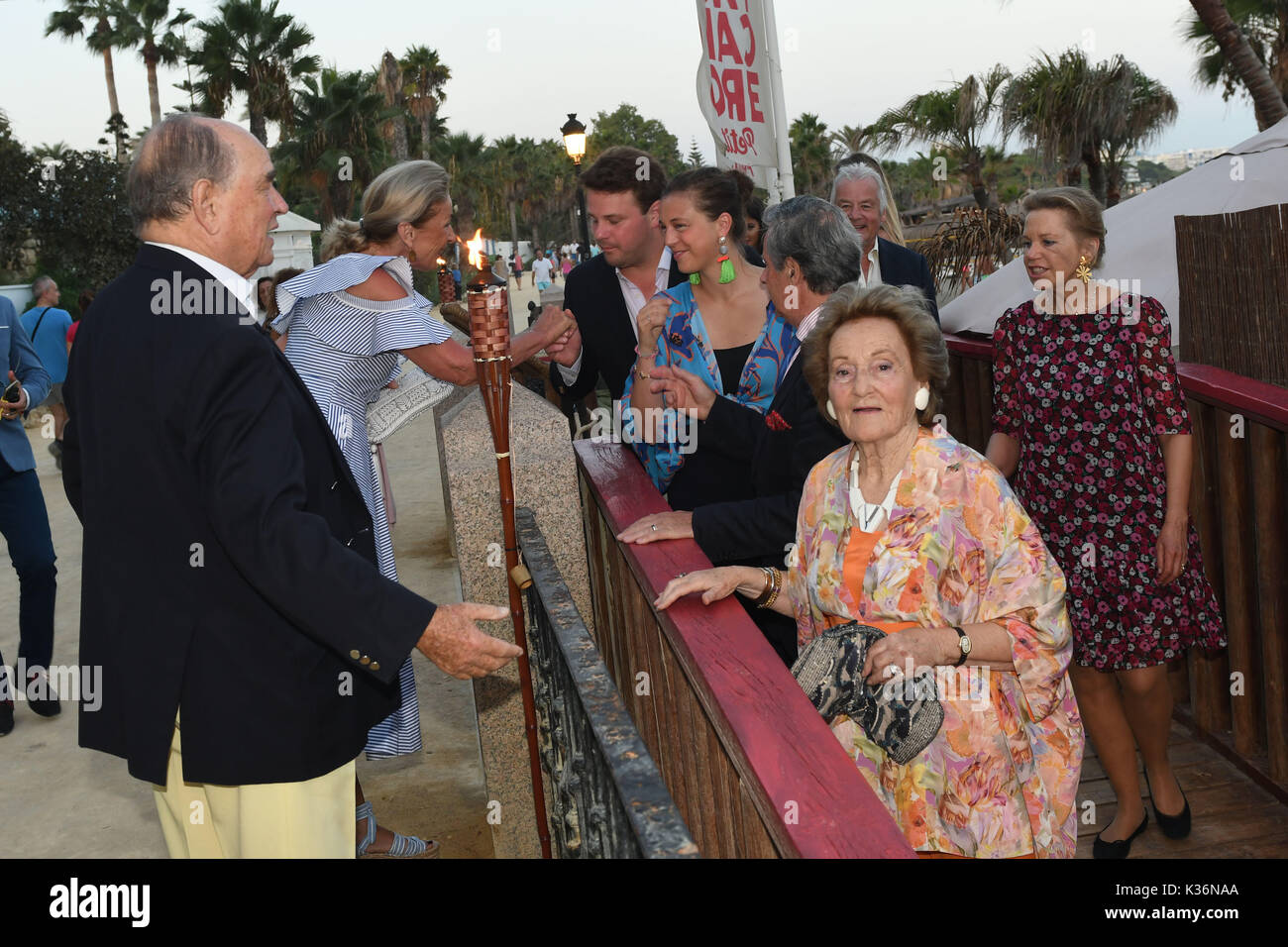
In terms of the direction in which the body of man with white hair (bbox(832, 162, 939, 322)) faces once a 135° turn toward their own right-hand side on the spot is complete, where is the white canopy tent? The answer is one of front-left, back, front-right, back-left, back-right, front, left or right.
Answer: right

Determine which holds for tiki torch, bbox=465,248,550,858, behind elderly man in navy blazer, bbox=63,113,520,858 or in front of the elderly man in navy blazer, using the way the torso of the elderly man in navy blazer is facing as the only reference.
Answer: in front

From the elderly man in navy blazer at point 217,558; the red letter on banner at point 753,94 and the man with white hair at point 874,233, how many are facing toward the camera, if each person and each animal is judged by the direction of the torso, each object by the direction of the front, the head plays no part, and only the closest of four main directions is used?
2

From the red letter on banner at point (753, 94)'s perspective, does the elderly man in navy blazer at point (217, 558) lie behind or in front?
in front

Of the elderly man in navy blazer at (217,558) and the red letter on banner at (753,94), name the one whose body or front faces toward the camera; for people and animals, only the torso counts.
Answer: the red letter on banner

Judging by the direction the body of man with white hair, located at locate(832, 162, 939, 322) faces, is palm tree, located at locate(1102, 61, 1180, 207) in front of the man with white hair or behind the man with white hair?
behind

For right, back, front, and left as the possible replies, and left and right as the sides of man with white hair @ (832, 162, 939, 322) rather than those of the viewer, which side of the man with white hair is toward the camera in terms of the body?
front

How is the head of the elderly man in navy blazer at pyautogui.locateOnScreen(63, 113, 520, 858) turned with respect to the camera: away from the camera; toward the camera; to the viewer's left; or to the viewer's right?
to the viewer's right

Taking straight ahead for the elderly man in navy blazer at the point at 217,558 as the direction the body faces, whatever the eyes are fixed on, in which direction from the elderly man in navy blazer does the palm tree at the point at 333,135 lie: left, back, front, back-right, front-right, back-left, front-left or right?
front-left

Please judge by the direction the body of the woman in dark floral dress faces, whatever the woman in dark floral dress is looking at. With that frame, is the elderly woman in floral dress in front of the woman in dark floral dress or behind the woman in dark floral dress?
in front

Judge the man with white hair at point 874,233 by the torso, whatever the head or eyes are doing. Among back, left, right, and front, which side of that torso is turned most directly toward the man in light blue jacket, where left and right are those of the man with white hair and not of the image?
right

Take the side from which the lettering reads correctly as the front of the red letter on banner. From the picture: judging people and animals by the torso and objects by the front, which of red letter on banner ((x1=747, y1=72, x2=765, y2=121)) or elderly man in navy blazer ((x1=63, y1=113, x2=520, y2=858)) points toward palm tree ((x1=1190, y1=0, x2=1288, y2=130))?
the elderly man in navy blazer

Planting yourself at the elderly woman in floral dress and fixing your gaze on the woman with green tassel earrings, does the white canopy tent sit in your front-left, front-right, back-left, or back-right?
front-right
